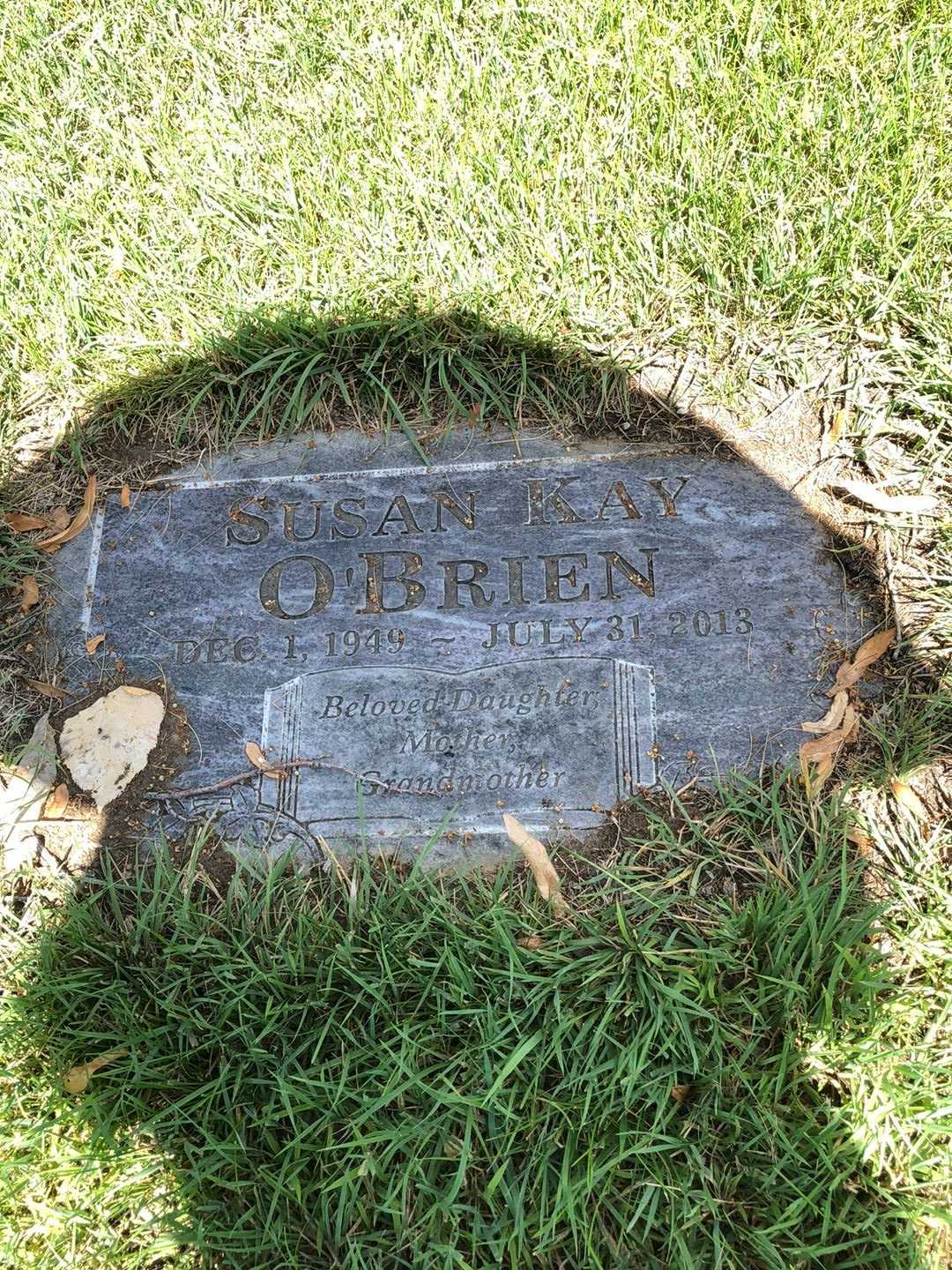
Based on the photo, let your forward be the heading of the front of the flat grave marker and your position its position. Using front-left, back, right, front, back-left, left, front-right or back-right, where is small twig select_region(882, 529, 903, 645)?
left

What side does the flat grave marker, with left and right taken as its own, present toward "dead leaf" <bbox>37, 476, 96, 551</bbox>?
right

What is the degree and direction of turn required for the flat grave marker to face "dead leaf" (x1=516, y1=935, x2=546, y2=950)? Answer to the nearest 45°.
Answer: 0° — it already faces it

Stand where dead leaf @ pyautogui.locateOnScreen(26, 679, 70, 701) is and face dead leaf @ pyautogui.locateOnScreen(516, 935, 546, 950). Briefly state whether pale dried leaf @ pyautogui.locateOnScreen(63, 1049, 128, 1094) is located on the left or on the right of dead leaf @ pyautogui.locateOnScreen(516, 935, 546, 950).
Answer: right

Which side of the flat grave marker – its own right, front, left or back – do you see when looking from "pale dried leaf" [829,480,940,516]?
left

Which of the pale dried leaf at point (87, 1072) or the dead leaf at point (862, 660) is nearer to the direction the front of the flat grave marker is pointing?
the pale dried leaf

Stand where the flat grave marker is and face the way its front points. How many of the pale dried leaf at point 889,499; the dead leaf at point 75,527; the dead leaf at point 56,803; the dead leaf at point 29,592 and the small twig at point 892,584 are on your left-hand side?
2

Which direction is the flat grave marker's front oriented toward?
toward the camera

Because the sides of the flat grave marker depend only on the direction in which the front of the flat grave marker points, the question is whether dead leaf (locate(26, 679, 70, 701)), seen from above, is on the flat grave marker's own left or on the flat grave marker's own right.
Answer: on the flat grave marker's own right

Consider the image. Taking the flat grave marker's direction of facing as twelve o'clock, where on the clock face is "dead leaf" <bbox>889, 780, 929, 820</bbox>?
The dead leaf is roughly at 10 o'clock from the flat grave marker.
